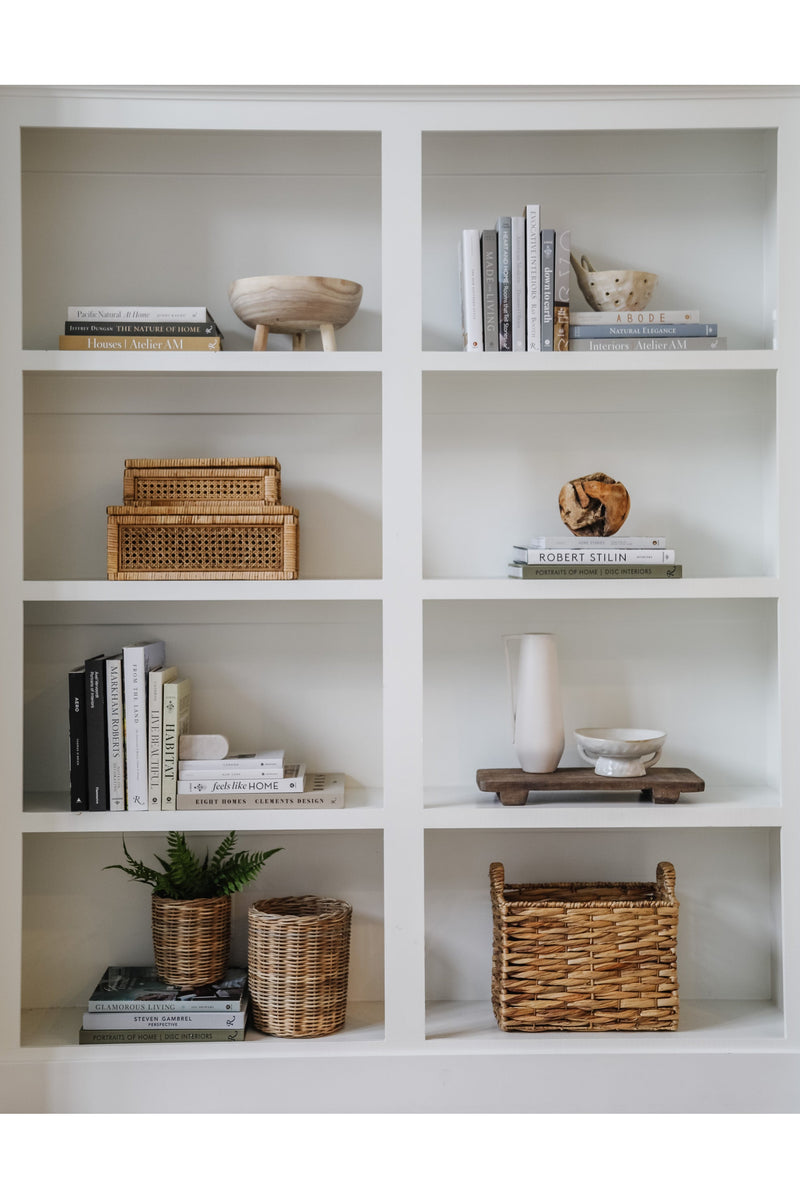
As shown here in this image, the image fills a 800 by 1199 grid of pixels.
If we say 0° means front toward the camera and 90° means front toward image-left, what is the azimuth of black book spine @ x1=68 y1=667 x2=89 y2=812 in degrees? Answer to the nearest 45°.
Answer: approximately 0°

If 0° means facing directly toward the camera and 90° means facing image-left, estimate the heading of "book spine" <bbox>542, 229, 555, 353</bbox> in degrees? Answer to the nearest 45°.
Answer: approximately 0°
